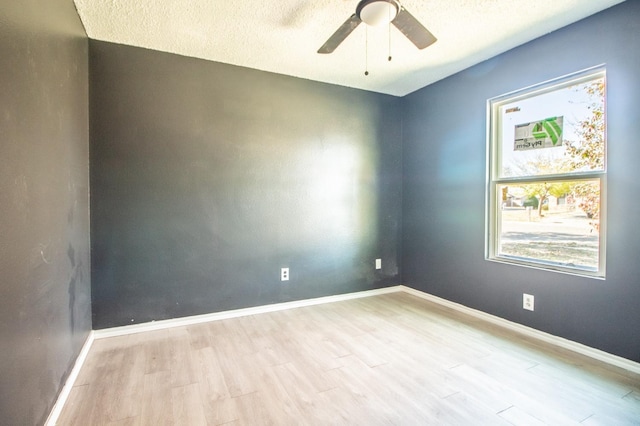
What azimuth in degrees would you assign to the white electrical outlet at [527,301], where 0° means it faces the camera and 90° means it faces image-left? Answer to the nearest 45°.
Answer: approximately 45°
